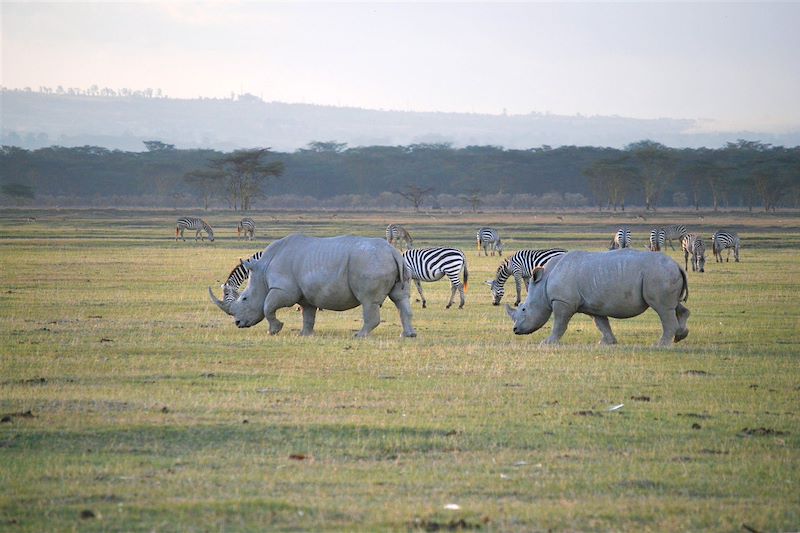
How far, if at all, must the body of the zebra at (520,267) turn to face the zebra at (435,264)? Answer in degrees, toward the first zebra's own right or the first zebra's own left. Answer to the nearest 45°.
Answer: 0° — it already faces it

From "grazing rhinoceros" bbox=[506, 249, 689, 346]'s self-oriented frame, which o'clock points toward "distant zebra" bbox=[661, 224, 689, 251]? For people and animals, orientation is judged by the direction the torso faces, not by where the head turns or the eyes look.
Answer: The distant zebra is roughly at 3 o'clock from the grazing rhinoceros.

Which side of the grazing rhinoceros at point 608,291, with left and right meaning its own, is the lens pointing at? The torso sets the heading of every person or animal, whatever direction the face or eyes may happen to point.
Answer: left

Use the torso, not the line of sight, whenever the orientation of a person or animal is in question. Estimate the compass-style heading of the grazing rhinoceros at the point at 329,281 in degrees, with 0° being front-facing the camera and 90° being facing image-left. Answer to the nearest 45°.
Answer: approximately 90°

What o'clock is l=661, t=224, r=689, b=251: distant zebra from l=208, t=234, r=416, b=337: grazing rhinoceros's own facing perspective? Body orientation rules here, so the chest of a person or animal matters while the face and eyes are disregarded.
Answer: The distant zebra is roughly at 4 o'clock from the grazing rhinoceros.

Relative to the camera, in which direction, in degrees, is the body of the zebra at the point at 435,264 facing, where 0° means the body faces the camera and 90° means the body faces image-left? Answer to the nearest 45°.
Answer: approximately 90°

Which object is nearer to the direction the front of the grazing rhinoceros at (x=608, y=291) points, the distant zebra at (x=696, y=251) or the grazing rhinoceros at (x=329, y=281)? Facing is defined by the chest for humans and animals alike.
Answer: the grazing rhinoceros

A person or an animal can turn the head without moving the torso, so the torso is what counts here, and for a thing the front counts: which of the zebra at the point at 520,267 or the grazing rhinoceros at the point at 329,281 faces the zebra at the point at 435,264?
the zebra at the point at 520,267
